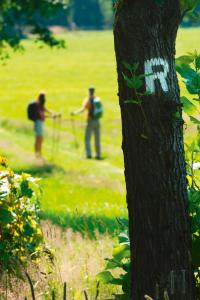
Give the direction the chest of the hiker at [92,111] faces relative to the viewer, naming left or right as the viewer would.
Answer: facing away from the viewer and to the left of the viewer

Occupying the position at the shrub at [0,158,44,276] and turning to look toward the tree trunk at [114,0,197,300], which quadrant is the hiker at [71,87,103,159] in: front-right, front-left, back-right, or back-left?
back-left

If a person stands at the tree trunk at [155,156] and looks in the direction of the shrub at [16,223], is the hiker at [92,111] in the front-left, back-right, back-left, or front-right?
front-right

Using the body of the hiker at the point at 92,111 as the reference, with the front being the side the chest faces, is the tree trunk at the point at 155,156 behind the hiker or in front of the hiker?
behind

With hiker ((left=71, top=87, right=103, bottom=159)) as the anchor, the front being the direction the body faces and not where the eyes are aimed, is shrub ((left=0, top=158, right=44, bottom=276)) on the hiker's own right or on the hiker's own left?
on the hiker's own left
